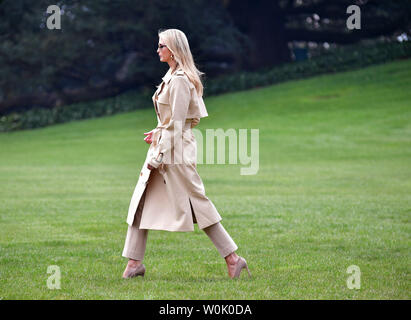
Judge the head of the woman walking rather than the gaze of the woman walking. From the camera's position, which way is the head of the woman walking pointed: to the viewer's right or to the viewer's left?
to the viewer's left

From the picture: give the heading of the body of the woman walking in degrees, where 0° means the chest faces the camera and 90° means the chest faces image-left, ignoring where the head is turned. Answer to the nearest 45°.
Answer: approximately 90°
